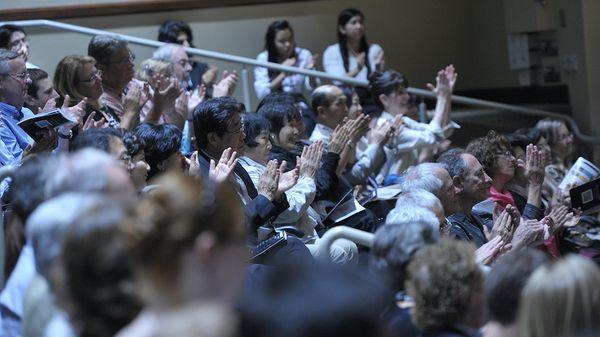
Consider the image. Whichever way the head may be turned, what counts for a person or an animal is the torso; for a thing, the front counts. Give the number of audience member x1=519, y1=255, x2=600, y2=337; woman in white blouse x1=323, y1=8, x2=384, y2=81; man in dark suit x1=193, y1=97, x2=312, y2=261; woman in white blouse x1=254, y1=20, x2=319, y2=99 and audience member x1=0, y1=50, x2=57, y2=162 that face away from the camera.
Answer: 1

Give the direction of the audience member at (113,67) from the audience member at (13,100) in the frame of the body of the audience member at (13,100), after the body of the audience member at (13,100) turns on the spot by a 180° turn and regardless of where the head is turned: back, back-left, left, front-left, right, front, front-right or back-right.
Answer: back-right

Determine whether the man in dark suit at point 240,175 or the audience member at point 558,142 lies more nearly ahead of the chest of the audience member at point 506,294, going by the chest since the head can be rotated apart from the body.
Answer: the audience member

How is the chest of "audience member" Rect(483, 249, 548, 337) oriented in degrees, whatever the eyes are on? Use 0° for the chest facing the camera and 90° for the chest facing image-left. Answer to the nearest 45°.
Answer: approximately 225°

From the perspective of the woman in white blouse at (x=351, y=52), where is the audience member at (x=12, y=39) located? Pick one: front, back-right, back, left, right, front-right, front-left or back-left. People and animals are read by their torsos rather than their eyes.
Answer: right

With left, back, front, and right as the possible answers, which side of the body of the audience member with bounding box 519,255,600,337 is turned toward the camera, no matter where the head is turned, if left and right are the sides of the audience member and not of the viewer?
back

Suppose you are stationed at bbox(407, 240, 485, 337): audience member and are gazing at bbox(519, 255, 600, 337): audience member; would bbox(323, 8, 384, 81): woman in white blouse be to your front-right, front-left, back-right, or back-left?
back-left

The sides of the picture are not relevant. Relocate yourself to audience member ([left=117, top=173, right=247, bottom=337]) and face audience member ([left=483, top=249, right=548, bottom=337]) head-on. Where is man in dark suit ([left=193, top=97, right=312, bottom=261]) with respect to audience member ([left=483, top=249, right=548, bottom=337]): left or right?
left

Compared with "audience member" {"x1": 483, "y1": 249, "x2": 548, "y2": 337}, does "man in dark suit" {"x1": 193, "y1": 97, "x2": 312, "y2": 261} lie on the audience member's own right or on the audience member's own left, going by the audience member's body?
on the audience member's own left
